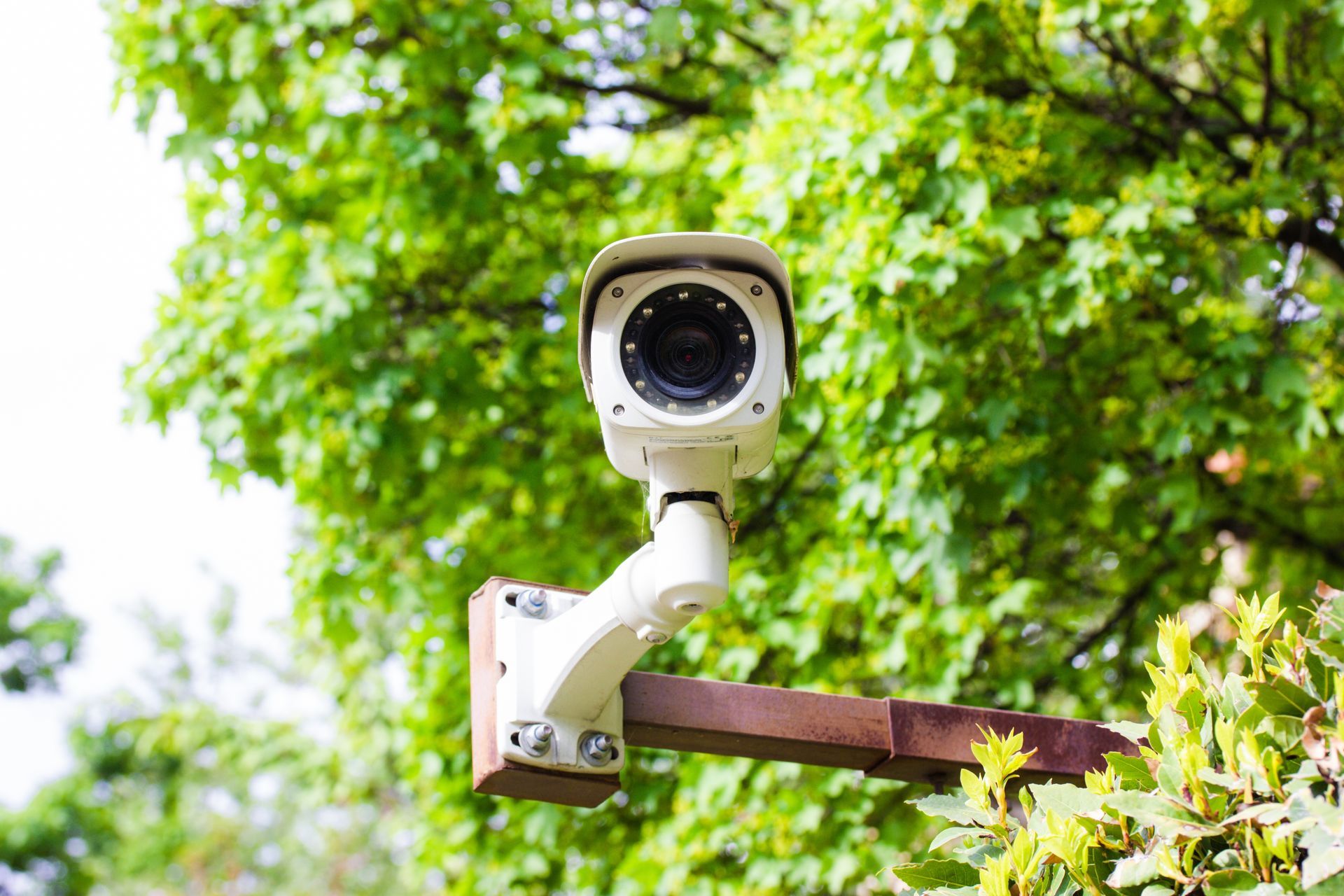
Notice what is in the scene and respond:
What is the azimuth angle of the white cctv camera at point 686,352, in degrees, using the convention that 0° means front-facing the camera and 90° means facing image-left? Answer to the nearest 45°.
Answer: approximately 0°

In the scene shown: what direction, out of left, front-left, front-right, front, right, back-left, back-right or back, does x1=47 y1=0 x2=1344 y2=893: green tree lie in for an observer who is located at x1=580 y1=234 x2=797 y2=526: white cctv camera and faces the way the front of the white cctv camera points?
back

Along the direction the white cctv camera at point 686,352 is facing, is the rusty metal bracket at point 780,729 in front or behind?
behind

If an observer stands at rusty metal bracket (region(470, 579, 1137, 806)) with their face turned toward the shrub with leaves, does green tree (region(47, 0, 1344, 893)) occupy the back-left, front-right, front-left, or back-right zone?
back-left

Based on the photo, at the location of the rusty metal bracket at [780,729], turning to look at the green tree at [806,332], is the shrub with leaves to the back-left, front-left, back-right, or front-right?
back-right
